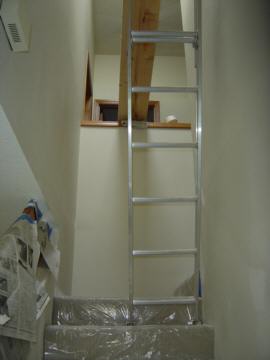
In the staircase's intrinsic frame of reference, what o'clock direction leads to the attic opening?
The attic opening is roughly at 6 o'clock from the staircase.

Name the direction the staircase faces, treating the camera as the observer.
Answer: facing the viewer
